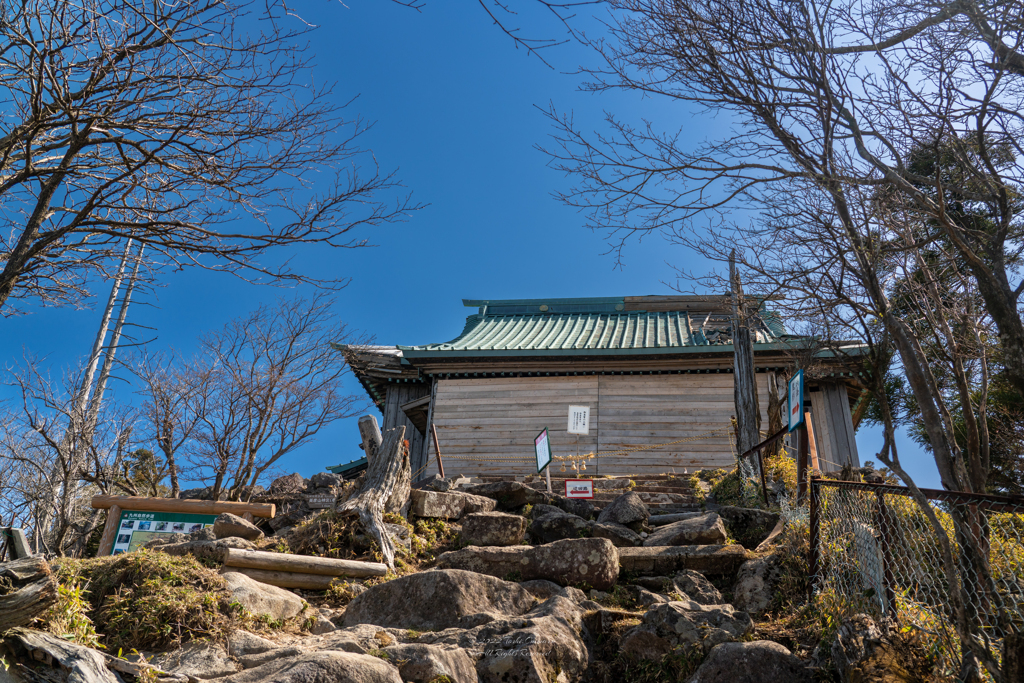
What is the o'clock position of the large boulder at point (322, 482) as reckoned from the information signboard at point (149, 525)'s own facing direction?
The large boulder is roughly at 7 o'clock from the information signboard.

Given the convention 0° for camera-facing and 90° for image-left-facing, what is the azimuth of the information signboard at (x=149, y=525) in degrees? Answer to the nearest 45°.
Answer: approximately 0°

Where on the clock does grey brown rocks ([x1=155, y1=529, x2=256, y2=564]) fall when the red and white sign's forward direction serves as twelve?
The grey brown rocks is roughly at 1 o'clock from the red and white sign.

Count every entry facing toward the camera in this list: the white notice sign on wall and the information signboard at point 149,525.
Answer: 2

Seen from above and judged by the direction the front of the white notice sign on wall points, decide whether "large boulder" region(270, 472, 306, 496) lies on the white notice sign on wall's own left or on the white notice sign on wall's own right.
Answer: on the white notice sign on wall's own right

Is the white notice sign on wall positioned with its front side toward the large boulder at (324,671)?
yes

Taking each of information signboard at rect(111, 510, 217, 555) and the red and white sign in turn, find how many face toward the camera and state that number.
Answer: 2

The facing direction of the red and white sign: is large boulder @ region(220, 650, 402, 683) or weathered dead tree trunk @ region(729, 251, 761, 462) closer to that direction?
the large boulder

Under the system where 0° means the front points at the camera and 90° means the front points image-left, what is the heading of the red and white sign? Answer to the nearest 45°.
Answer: approximately 0°

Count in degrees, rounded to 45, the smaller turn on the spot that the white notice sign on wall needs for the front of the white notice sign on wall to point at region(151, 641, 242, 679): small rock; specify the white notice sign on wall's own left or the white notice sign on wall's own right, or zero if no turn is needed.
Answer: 0° — it already faces it
